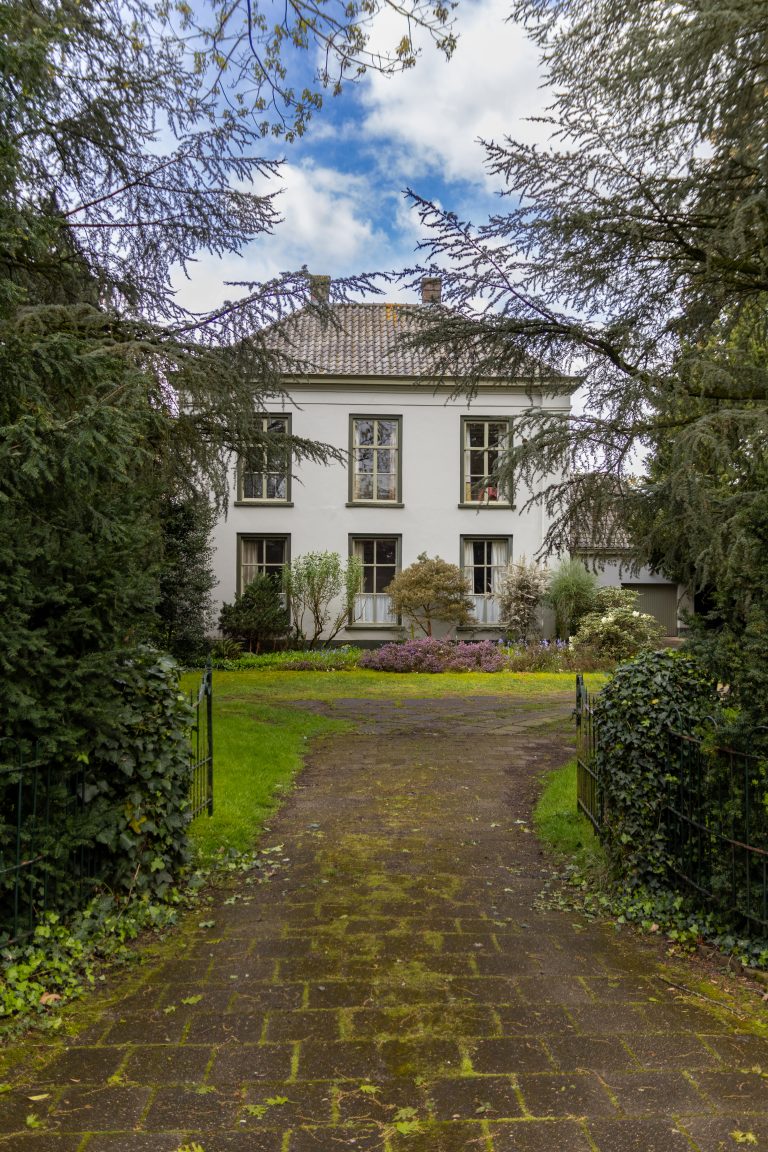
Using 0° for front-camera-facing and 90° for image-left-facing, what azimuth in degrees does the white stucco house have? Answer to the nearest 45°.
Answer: approximately 0°

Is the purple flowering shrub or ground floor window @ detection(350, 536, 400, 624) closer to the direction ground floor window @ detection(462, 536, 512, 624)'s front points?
the purple flowering shrub

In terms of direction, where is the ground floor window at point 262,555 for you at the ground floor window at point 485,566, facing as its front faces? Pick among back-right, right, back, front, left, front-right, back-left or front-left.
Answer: right

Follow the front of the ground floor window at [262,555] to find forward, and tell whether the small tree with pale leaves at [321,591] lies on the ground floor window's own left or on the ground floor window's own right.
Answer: on the ground floor window's own left

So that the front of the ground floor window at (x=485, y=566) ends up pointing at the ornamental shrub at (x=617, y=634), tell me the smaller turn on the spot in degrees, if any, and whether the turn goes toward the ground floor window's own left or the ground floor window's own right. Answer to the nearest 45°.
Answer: approximately 45° to the ground floor window's own left

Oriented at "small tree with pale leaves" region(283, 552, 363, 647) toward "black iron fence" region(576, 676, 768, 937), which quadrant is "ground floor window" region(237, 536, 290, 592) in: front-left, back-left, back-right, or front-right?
back-right

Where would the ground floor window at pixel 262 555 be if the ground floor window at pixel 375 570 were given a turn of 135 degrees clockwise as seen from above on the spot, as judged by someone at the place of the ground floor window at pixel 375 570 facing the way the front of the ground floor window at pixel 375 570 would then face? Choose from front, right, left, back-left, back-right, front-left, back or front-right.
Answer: front-left

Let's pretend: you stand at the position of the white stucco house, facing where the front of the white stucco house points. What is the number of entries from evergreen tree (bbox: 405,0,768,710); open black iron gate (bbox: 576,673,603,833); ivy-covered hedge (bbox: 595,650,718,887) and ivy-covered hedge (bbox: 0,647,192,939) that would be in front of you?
4

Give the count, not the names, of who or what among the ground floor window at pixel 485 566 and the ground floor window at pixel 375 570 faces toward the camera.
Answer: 2
